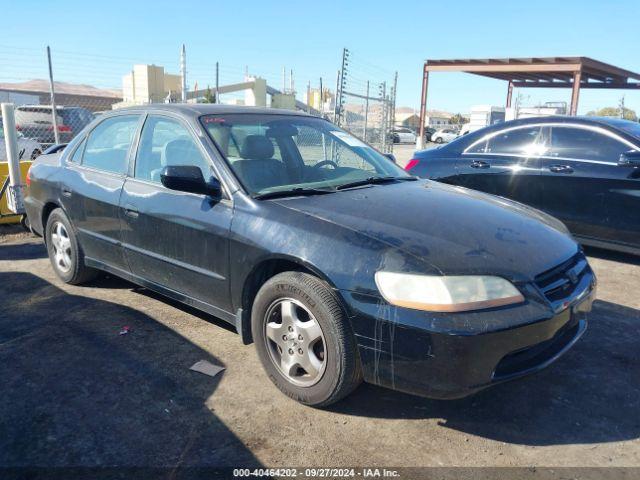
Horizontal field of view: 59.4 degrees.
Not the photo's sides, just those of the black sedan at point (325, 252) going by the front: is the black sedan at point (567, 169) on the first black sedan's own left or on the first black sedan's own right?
on the first black sedan's own left

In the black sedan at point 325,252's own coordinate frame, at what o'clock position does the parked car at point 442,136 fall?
The parked car is roughly at 8 o'clock from the black sedan.

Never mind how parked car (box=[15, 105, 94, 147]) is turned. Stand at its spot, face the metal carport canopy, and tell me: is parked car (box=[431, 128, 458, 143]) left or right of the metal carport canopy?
left

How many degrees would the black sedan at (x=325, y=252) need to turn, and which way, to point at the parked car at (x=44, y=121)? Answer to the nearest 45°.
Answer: approximately 180°

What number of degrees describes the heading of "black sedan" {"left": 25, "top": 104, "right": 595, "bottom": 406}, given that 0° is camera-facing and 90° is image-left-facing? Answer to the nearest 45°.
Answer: approximately 315°

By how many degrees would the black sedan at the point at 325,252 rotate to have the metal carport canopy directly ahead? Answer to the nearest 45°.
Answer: approximately 90° to its left
